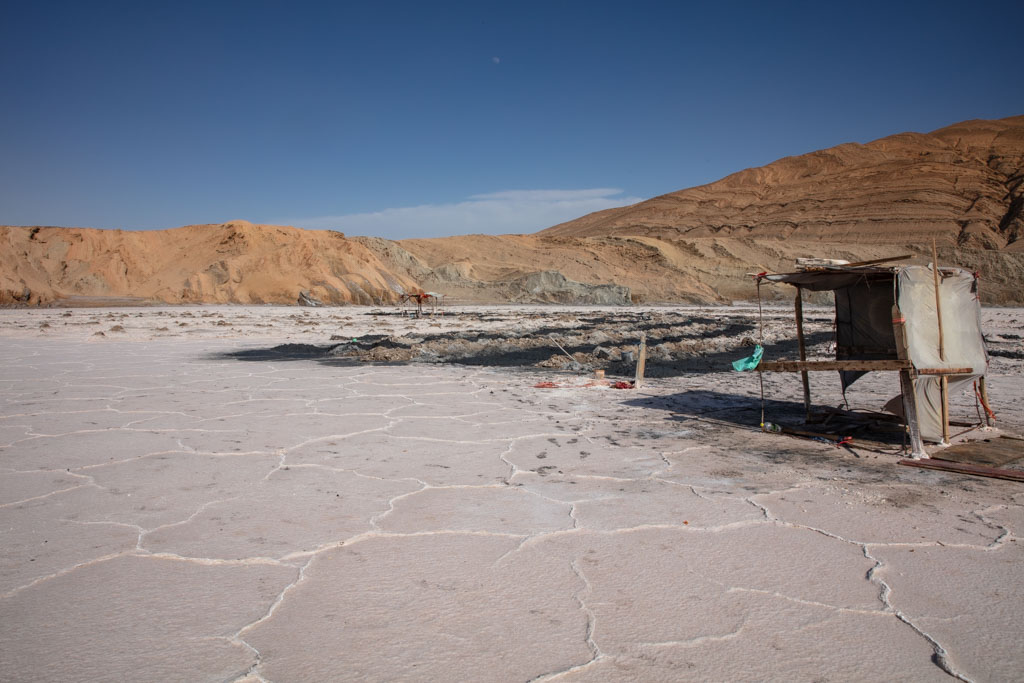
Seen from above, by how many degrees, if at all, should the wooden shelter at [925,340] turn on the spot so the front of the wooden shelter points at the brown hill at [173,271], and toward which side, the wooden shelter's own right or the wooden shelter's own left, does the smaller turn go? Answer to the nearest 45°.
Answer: approximately 90° to the wooden shelter's own right

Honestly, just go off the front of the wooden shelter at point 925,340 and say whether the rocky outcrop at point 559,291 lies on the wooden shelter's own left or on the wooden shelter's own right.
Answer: on the wooden shelter's own right

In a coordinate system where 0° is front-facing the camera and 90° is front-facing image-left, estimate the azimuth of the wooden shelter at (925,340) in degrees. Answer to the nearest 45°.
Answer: approximately 45°

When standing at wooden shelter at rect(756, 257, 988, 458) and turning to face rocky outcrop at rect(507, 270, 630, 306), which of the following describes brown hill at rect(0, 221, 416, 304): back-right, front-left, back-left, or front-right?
front-left
